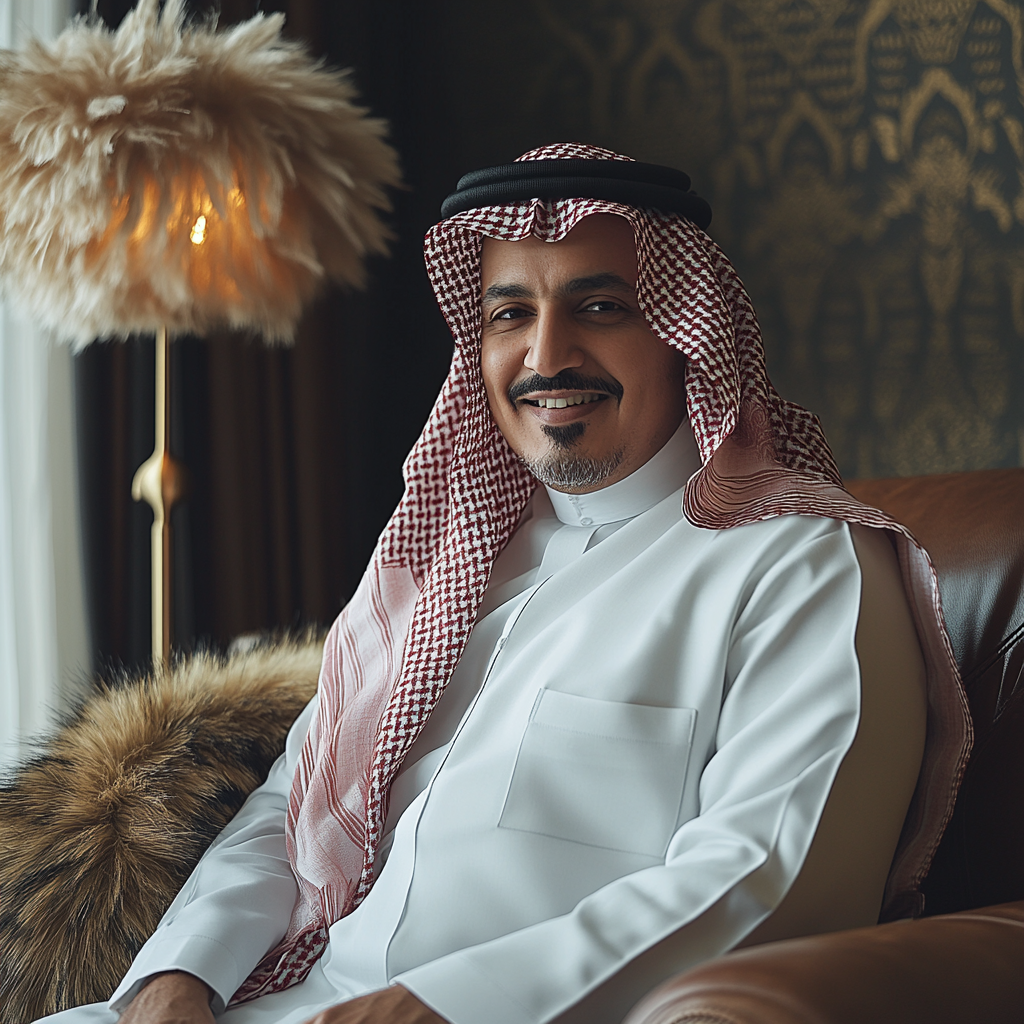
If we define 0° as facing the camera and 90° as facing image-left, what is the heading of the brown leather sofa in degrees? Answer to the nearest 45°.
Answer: approximately 45°

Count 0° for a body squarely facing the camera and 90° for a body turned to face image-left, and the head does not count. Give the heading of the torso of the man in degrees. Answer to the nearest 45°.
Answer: approximately 45°

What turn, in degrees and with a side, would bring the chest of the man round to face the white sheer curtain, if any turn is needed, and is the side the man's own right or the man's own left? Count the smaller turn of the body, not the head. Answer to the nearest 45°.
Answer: approximately 90° to the man's own right
